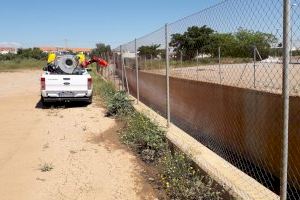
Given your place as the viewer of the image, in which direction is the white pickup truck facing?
facing away from the viewer

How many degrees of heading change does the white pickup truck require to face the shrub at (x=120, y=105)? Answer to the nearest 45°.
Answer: approximately 135° to its right

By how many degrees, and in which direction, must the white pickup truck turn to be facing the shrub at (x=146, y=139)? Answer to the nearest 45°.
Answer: approximately 180°

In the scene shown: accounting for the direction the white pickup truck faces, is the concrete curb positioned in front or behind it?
behind

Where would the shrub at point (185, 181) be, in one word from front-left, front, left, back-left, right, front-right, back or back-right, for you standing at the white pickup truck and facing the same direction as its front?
back
